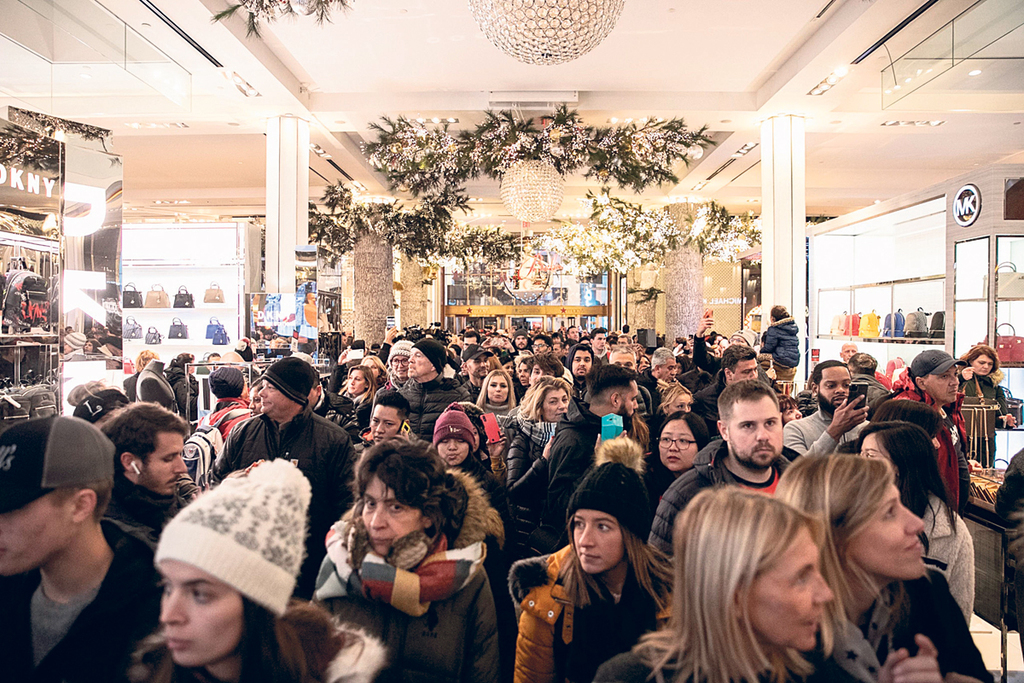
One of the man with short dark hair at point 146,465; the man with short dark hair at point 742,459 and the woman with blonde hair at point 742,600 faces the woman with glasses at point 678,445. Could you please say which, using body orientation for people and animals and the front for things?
the man with short dark hair at point 146,465

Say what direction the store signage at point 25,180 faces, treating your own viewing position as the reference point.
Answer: facing the viewer and to the right of the viewer

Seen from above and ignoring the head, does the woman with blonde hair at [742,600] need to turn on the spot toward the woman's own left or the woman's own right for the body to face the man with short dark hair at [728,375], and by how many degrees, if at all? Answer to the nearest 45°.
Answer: approximately 90° to the woman's own left

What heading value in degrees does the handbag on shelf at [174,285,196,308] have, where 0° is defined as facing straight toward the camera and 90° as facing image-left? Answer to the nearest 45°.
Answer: approximately 0°

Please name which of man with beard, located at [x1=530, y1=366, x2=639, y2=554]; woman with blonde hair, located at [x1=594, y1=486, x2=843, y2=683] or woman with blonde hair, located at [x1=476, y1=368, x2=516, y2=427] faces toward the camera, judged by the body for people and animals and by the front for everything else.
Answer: woman with blonde hair, located at [x1=476, y1=368, x2=516, y2=427]

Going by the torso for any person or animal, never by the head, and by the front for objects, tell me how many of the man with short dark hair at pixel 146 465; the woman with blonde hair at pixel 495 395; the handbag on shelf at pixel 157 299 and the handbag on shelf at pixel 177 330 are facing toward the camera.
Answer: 3

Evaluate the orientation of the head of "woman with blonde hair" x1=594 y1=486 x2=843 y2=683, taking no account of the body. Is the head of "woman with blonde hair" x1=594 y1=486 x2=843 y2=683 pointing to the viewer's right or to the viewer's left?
to the viewer's right

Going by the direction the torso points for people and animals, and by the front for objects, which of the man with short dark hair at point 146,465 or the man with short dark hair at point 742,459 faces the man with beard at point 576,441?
the man with short dark hair at point 146,465

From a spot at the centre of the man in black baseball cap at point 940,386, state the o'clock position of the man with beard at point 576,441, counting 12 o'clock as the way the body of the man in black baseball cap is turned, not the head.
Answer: The man with beard is roughly at 3 o'clock from the man in black baseball cap.
